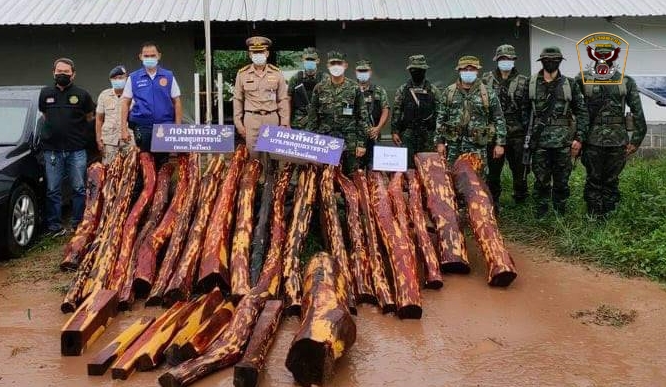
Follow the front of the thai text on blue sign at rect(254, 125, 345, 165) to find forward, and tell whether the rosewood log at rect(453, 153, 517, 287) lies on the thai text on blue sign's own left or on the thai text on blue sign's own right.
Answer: on the thai text on blue sign's own left

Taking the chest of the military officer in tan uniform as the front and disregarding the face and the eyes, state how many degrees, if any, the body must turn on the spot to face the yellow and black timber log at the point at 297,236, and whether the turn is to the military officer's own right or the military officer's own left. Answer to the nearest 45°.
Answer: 0° — they already face it

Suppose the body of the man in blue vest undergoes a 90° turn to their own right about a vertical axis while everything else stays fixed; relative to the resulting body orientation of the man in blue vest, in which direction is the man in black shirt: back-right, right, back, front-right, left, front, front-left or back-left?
front-right

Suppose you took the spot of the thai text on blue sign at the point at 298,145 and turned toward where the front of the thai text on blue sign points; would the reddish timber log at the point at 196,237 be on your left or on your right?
on your right

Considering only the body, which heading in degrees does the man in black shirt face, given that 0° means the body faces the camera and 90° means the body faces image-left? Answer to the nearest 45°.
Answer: approximately 0°

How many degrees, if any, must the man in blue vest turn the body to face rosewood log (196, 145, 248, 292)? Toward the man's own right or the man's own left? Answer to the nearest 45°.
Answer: approximately 45° to the man's own left

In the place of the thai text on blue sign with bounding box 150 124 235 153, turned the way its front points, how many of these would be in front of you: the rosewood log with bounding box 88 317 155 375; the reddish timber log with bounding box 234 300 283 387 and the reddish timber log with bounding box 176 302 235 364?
3
